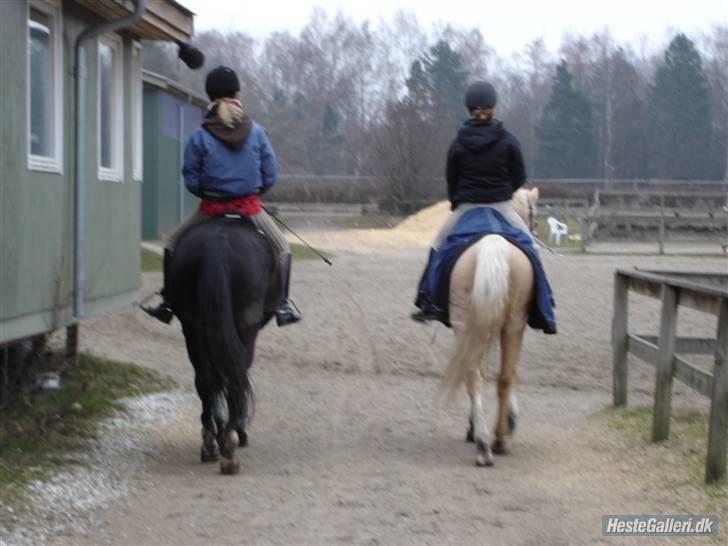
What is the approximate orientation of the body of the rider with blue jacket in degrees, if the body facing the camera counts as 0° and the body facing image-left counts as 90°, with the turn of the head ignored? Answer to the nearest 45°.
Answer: approximately 180°

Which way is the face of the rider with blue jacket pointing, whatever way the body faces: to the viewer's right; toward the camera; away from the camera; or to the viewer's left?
away from the camera

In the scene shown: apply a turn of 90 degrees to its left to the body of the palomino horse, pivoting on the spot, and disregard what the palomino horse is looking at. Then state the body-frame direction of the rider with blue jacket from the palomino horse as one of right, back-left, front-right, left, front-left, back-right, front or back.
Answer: front

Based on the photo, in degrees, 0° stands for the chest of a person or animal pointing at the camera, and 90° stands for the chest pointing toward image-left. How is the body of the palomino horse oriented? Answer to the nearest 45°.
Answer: approximately 180°
